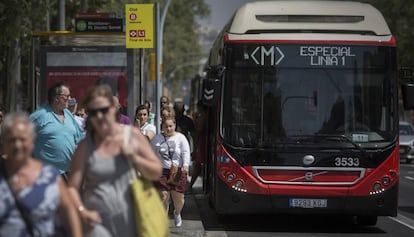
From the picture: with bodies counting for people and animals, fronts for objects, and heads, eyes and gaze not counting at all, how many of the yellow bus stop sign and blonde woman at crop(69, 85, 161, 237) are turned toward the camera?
2

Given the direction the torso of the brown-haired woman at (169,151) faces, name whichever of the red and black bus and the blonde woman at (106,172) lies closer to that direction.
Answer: the blonde woman

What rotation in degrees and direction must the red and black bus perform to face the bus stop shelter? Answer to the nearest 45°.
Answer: approximately 135° to its right

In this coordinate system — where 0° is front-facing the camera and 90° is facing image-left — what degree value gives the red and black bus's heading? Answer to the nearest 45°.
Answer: approximately 0°
